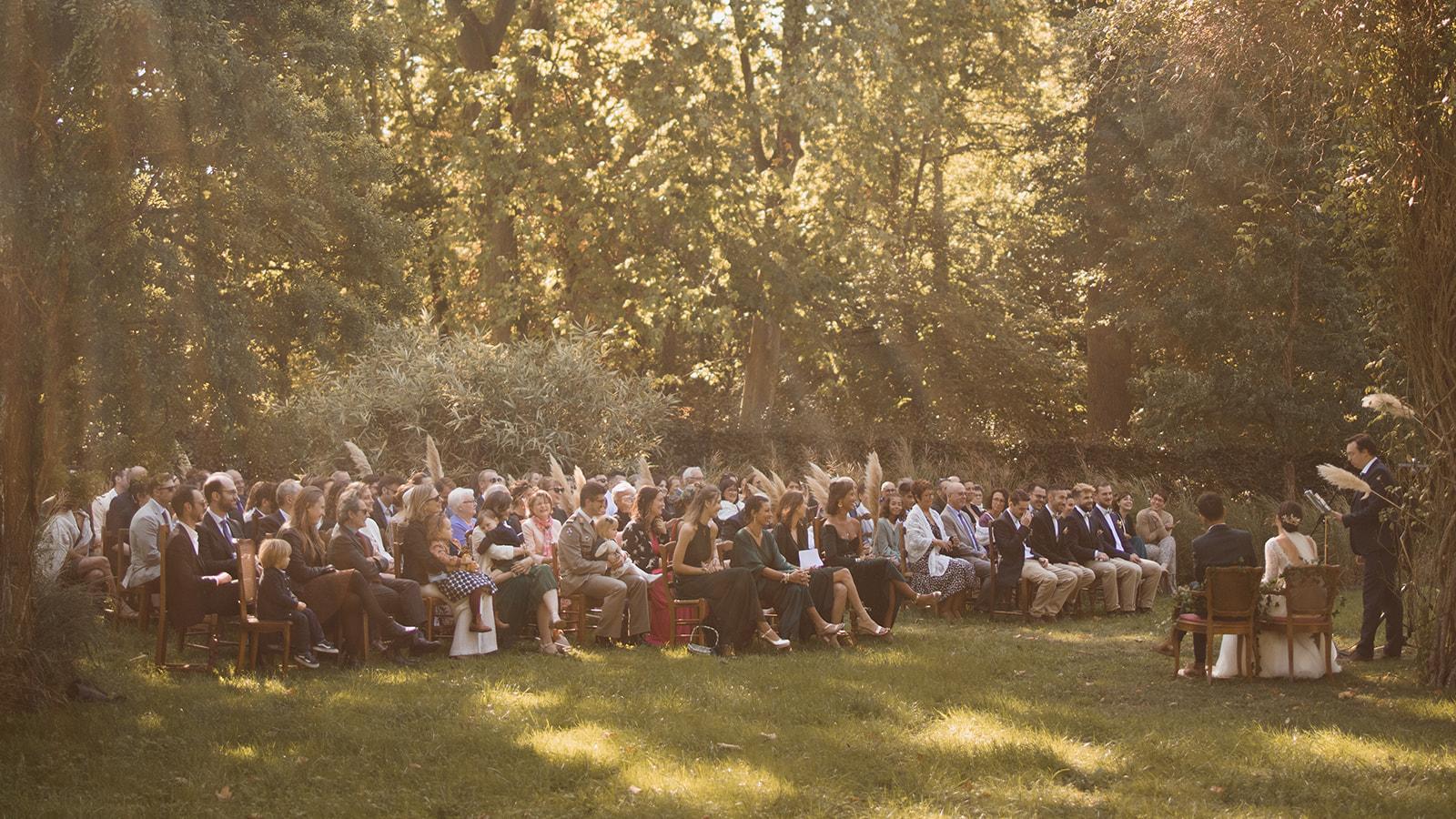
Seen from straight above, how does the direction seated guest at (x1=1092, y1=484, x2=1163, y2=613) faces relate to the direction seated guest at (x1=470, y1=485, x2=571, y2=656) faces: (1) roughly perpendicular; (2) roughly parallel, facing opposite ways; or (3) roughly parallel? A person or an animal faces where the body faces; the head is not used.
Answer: roughly parallel

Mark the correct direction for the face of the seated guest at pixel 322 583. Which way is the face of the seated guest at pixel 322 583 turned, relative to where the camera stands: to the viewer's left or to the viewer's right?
to the viewer's right

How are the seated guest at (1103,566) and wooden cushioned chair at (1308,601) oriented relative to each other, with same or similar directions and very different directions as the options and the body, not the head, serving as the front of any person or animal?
very different directions

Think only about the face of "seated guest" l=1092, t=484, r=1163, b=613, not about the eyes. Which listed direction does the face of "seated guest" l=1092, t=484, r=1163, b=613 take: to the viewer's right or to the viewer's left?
to the viewer's right

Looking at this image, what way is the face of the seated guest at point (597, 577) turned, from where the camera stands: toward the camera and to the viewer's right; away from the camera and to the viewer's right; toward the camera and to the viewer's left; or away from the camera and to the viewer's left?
toward the camera and to the viewer's right

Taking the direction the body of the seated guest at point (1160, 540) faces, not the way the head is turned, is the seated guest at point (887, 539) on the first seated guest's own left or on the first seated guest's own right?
on the first seated guest's own right

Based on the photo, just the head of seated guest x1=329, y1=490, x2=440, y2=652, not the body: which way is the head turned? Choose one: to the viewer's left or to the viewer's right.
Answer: to the viewer's right

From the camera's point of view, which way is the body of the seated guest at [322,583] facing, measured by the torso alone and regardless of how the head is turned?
to the viewer's right

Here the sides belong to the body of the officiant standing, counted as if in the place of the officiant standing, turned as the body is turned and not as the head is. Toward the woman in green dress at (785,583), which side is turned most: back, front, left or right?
front

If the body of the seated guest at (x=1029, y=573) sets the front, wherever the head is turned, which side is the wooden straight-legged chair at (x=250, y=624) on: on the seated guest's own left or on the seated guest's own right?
on the seated guest's own right

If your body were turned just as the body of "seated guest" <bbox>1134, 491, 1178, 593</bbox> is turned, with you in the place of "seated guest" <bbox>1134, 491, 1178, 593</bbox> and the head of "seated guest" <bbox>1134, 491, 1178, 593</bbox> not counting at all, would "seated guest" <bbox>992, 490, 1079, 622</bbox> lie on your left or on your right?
on your right

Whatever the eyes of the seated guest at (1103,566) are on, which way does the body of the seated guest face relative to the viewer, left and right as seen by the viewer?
facing the viewer and to the right of the viewer

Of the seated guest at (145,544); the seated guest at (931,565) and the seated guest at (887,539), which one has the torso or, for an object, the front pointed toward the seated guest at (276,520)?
the seated guest at (145,544)

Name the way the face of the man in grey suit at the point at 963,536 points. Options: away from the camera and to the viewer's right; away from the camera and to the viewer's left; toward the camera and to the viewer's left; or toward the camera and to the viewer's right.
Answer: toward the camera and to the viewer's right
